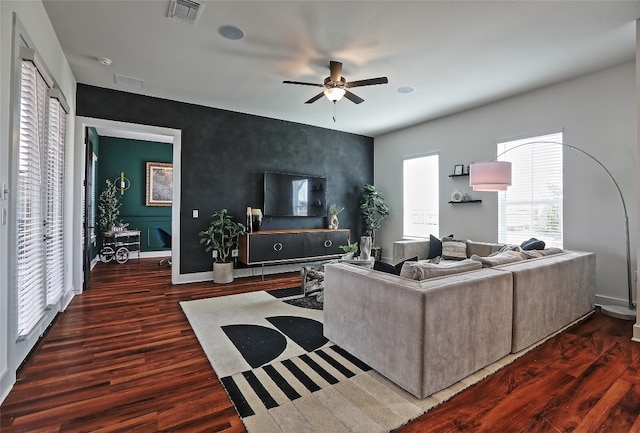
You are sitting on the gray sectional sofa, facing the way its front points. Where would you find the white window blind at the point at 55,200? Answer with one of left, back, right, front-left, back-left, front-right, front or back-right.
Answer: front-left

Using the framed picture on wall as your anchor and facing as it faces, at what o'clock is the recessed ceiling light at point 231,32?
The recessed ceiling light is roughly at 12 o'clock from the framed picture on wall.

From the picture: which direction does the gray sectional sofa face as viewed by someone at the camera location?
facing away from the viewer and to the left of the viewer

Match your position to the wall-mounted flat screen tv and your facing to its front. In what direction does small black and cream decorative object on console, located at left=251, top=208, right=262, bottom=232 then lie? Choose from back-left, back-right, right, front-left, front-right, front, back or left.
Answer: right

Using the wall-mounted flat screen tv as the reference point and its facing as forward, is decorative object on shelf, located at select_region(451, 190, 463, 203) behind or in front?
in front

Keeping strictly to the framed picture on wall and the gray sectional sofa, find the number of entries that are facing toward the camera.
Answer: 1

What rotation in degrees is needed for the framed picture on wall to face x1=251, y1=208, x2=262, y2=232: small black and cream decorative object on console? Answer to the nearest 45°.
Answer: approximately 45° to its left

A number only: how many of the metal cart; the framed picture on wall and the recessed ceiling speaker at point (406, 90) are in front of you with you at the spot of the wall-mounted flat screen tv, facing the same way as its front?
1

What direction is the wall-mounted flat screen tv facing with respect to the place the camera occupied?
facing the viewer and to the right of the viewer

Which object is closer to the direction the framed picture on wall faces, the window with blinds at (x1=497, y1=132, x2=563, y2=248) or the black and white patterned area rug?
the black and white patterned area rug

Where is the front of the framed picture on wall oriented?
toward the camera

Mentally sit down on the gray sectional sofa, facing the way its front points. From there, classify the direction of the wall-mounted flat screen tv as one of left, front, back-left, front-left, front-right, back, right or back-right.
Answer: front
